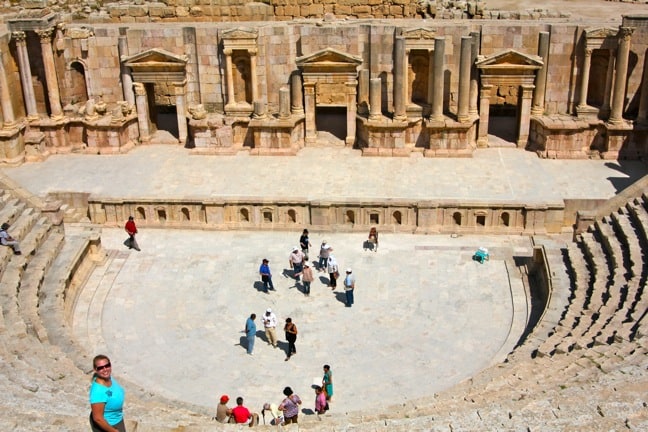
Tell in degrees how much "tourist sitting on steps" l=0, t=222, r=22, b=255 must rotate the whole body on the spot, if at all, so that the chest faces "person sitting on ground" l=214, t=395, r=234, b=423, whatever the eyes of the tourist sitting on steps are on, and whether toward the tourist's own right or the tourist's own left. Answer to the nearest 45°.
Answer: approximately 90° to the tourist's own right

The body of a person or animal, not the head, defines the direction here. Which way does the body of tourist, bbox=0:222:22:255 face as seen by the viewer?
to the viewer's right

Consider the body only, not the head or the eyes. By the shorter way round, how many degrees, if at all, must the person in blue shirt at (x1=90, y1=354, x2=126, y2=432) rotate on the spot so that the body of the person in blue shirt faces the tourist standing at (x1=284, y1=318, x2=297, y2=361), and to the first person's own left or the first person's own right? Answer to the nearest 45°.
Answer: approximately 90° to the first person's own left

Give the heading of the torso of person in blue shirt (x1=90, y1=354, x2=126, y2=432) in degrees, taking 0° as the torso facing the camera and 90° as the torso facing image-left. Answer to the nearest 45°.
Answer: approximately 315°

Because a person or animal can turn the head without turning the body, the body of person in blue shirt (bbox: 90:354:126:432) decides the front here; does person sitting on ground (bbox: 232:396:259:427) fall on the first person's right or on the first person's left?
on the first person's left

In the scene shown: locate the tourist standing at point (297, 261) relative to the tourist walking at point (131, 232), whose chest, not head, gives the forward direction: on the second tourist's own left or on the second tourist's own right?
on the second tourist's own left

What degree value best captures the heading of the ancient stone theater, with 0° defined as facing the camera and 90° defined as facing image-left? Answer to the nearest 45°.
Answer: approximately 0°

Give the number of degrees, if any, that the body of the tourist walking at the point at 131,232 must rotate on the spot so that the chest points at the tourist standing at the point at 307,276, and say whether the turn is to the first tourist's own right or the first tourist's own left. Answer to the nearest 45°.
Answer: approximately 45° to the first tourist's own left
